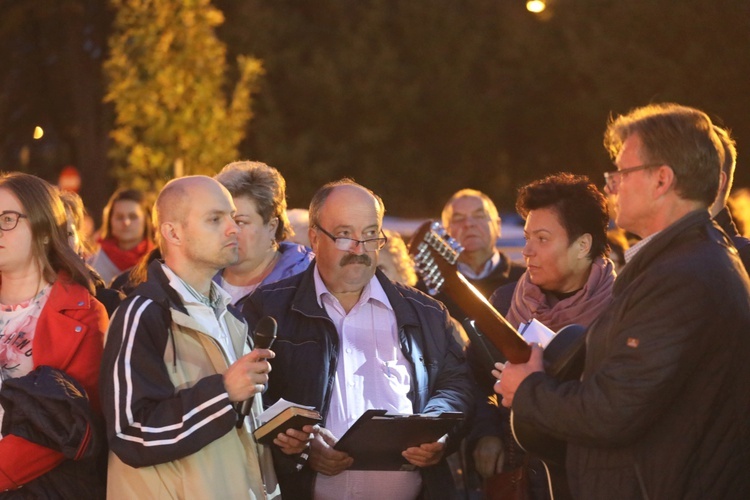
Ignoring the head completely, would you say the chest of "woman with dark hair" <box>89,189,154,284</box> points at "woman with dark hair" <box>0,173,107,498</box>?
yes

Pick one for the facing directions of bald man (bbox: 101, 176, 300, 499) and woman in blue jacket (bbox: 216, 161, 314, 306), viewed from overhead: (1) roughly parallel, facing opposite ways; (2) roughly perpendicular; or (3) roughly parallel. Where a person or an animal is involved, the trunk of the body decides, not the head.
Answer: roughly perpendicular

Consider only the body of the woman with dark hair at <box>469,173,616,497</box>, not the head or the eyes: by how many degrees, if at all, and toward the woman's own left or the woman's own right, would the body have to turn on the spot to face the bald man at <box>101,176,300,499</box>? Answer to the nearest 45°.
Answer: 0° — they already face them

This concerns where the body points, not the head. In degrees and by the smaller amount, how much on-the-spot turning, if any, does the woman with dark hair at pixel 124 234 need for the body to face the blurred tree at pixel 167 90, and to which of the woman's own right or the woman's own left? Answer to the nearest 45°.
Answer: approximately 180°

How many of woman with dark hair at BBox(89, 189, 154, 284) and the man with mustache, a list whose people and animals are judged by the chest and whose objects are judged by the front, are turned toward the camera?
2

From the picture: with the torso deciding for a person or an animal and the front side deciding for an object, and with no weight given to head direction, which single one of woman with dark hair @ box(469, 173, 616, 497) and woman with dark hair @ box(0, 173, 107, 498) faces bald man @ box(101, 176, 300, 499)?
woman with dark hair @ box(469, 173, 616, 497)

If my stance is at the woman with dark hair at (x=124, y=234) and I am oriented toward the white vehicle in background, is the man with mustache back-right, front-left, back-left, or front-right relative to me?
back-right

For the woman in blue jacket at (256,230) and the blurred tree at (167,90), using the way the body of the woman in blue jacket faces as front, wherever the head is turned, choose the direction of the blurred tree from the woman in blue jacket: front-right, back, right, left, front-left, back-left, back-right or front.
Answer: back-right

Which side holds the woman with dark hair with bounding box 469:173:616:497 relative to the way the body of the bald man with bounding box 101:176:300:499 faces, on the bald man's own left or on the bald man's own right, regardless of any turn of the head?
on the bald man's own left

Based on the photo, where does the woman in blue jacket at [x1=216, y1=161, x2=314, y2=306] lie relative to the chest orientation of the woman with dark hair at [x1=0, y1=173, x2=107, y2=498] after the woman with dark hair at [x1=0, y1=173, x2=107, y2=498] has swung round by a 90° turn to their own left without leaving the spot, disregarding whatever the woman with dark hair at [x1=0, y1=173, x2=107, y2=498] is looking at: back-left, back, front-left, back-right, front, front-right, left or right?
left

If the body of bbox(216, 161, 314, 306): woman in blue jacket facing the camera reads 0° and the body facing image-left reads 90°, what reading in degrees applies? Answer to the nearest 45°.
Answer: approximately 45°

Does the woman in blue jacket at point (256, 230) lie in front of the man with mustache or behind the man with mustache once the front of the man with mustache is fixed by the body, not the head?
behind

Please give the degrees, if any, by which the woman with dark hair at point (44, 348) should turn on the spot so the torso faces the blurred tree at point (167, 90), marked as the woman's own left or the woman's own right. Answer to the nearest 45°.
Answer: approximately 135° to the woman's own right
